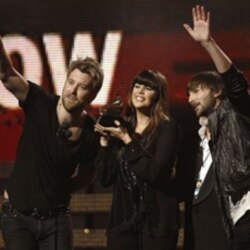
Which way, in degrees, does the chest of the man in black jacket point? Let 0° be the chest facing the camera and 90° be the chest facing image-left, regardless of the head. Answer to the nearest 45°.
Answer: approximately 45°

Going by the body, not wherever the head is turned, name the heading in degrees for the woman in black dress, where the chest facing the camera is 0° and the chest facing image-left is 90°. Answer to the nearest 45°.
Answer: approximately 45°
